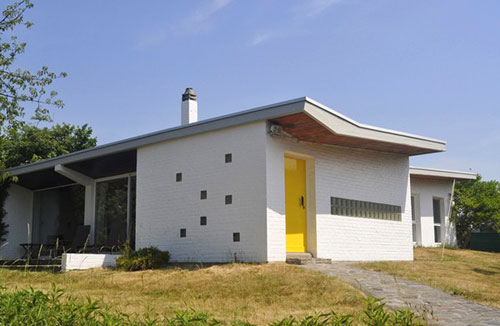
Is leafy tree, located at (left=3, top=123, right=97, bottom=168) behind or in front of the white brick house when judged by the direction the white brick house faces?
behind

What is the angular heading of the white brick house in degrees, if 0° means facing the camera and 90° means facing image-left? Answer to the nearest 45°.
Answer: approximately 315°
